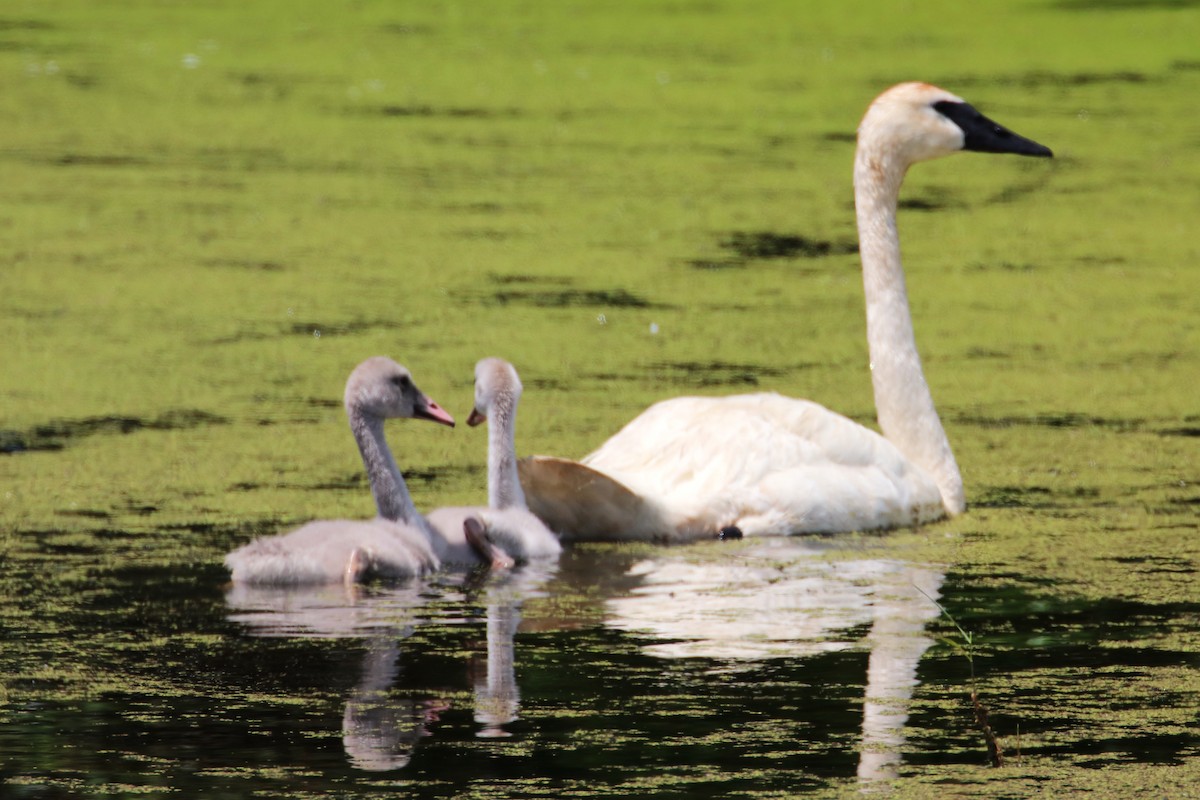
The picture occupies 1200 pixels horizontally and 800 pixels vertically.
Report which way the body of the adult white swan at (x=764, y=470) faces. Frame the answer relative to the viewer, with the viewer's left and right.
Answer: facing to the right of the viewer
